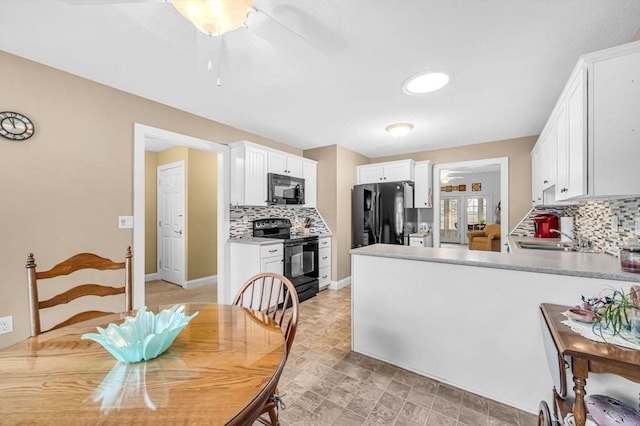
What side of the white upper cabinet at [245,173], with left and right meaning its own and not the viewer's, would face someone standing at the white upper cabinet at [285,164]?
left

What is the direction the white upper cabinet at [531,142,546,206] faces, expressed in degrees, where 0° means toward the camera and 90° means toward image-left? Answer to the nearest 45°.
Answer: approximately 90°

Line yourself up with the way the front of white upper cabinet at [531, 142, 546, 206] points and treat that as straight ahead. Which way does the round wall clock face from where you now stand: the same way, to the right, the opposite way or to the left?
the opposite way

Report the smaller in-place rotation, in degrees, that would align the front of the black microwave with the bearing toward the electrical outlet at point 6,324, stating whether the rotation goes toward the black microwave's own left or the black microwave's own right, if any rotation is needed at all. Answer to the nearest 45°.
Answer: approximately 90° to the black microwave's own right

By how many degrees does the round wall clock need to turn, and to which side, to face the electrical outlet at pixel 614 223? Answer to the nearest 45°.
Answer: approximately 45° to its left

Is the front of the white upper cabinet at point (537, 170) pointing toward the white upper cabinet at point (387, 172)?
yes

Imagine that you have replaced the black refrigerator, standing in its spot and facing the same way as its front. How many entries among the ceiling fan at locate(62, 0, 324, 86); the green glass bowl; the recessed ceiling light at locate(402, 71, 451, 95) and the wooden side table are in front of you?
4

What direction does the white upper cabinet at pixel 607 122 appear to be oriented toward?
to the viewer's left

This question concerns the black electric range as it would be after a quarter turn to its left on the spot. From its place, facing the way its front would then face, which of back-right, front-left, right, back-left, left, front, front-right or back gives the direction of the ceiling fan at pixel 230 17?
back-right
